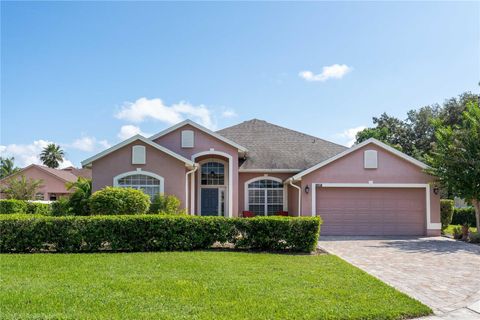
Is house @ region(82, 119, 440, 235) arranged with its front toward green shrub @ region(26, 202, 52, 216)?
no

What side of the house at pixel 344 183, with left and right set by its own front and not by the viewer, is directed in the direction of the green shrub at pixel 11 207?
right

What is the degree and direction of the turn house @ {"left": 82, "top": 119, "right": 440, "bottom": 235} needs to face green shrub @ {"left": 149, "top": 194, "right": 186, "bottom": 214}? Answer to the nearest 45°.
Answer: approximately 90° to its right

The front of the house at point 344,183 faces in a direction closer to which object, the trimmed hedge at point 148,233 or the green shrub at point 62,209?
the trimmed hedge

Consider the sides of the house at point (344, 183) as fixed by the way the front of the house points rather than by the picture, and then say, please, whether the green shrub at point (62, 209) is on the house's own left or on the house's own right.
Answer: on the house's own right

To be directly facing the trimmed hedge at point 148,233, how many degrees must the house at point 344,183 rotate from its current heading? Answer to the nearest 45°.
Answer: approximately 45° to its right

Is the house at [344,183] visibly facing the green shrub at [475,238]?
no

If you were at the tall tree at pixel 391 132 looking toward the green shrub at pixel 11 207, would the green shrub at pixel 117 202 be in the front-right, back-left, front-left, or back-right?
front-left

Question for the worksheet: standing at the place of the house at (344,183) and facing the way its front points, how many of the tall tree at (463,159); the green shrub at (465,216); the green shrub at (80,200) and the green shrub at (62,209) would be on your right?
2

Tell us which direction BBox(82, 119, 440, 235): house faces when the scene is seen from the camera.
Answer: facing the viewer

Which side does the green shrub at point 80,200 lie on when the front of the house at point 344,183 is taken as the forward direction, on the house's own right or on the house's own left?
on the house's own right

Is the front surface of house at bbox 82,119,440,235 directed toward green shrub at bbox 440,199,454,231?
no

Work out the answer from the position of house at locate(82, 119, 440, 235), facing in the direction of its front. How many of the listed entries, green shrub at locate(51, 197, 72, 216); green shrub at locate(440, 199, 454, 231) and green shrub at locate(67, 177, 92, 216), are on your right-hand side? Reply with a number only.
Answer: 2

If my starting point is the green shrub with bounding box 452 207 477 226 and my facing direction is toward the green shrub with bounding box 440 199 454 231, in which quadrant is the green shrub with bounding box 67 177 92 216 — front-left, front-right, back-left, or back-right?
front-right
